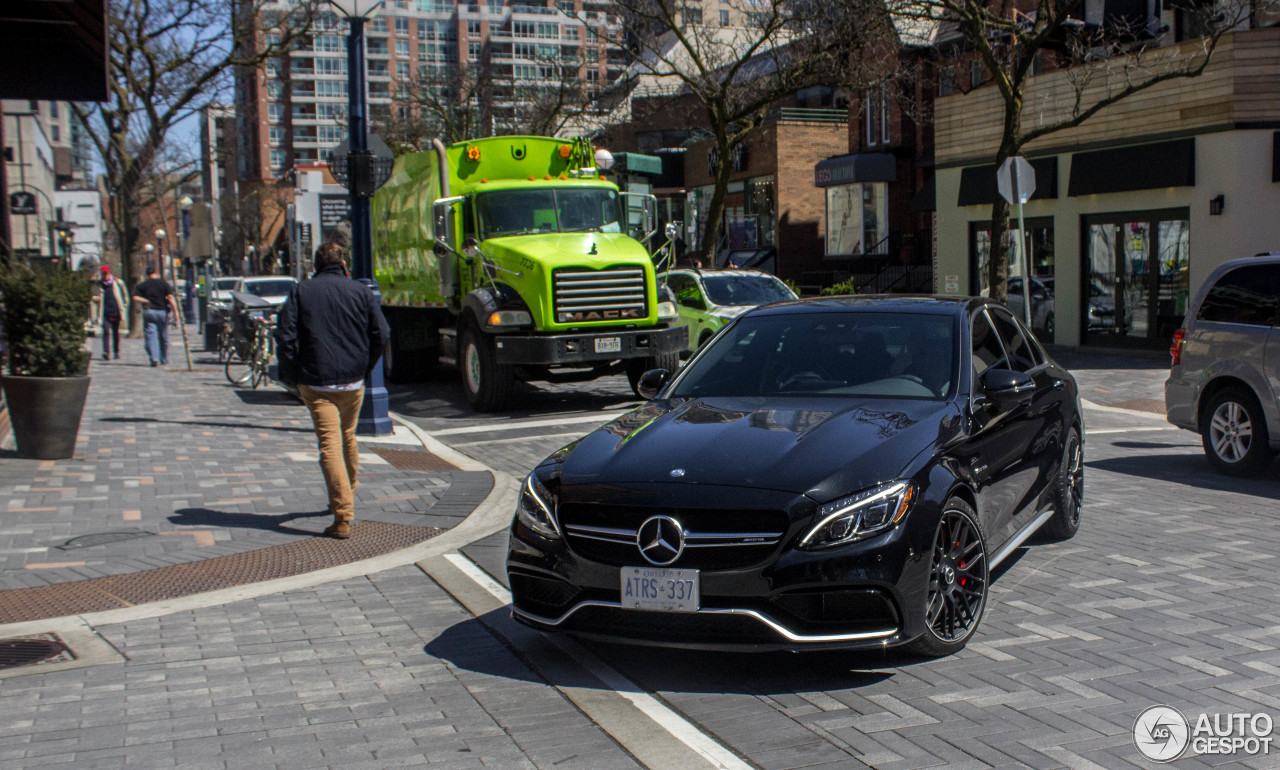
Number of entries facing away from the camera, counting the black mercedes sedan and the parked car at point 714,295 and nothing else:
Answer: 0

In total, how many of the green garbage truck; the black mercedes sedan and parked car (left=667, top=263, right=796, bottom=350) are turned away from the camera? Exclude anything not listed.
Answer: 0

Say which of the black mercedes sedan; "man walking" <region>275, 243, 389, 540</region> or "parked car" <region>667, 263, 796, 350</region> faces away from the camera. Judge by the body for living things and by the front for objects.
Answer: the man walking

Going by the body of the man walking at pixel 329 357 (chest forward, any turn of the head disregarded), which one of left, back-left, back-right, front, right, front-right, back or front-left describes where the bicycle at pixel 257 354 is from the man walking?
front

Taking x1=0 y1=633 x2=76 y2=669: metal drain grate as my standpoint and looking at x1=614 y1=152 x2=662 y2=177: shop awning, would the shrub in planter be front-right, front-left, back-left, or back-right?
front-left

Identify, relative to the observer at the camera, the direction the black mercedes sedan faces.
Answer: facing the viewer and to the left of the viewer

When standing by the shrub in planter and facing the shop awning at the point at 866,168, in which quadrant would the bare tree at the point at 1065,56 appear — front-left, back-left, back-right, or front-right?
front-right

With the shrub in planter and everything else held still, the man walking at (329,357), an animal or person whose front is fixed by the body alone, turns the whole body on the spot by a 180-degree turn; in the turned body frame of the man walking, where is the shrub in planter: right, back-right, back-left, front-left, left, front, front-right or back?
back-right

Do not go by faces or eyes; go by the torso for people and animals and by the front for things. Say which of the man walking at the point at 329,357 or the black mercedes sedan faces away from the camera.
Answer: the man walking

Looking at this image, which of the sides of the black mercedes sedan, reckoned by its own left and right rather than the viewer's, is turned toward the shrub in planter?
right

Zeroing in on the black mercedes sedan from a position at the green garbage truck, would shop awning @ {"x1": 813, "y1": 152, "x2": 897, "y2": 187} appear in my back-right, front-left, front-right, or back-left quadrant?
back-left

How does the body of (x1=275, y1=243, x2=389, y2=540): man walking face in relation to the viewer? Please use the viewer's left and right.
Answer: facing away from the viewer

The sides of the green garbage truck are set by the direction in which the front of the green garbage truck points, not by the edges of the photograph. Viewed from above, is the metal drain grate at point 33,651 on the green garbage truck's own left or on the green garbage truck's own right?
on the green garbage truck's own right

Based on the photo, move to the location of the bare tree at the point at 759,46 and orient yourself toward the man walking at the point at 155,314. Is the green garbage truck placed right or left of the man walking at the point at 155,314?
left

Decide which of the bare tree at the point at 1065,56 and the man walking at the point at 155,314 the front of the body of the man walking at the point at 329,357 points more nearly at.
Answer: the man walking

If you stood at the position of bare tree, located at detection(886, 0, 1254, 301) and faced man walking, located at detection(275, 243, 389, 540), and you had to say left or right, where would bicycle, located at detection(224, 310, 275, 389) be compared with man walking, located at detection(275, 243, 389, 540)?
right

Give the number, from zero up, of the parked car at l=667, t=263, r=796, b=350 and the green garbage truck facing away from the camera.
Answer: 0
